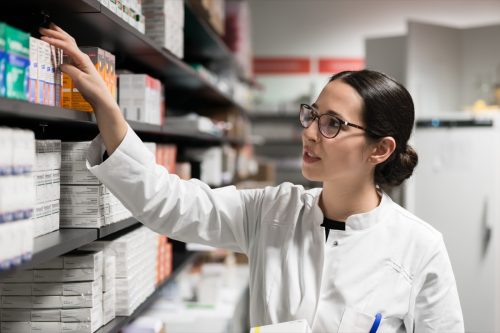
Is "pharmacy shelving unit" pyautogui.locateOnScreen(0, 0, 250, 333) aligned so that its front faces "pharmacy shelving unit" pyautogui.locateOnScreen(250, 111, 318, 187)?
no

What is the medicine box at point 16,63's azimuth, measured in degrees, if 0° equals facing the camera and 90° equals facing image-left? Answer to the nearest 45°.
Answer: approximately 315°

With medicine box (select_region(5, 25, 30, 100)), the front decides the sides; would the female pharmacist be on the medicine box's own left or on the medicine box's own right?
on the medicine box's own left

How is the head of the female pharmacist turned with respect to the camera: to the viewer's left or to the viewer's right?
to the viewer's left

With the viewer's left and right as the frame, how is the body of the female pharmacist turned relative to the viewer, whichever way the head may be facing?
facing the viewer and to the left of the viewer

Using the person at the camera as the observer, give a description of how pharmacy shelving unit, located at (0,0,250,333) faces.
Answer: facing the viewer and to the right of the viewer
